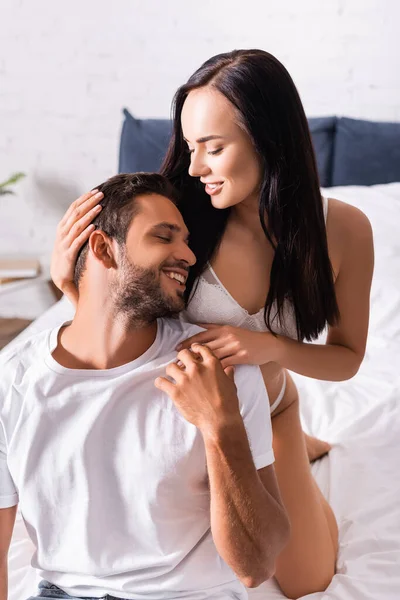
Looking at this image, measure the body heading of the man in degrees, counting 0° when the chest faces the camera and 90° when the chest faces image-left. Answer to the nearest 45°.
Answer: approximately 0°

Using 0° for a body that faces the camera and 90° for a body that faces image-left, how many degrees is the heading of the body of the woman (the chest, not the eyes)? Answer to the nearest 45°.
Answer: approximately 45°

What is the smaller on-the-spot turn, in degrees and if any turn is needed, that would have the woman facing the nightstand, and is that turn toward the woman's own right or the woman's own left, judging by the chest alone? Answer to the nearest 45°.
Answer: approximately 90° to the woman's own right

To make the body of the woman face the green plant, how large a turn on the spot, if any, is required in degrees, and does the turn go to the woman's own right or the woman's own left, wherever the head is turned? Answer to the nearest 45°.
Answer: approximately 90° to the woman's own right

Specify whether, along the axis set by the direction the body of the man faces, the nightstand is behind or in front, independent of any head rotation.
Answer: behind
